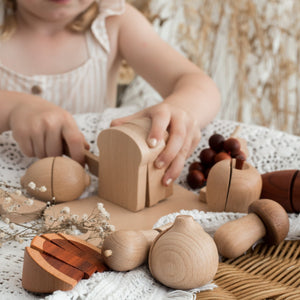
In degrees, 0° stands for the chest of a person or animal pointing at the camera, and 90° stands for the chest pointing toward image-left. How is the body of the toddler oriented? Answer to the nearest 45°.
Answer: approximately 0°

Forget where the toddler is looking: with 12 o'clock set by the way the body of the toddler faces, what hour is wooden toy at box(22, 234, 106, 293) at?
The wooden toy is roughly at 12 o'clock from the toddler.

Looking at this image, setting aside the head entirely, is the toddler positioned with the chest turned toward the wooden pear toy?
yes

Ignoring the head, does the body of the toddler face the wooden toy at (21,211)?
yes
